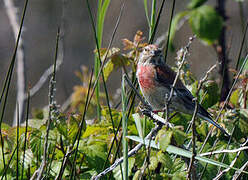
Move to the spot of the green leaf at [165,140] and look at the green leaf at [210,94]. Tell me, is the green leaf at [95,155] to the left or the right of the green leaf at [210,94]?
left

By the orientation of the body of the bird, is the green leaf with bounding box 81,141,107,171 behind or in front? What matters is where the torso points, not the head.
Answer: in front

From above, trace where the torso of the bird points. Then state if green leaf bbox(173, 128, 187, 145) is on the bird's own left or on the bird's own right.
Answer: on the bird's own left

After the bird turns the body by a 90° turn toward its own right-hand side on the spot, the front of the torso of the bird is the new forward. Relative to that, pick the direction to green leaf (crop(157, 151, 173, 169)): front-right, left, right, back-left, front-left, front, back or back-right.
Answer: back-left

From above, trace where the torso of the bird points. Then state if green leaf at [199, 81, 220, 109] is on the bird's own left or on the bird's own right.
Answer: on the bird's own left

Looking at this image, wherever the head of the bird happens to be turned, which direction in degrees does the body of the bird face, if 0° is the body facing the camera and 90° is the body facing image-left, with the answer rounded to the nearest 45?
approximately 45°

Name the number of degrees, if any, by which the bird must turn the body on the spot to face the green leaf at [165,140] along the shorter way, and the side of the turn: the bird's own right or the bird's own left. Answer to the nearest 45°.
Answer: approximately 45° to the bird's own left
